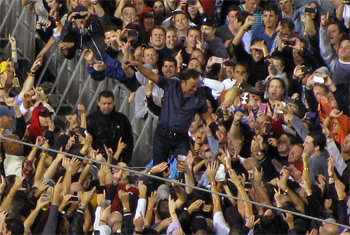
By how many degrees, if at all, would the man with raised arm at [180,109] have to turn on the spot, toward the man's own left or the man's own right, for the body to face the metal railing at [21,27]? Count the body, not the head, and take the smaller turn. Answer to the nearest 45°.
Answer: approximately 135° to the man's own right

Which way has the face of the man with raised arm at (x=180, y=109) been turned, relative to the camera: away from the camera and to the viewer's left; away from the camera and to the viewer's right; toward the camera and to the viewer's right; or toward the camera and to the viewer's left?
toward the camera and to the viewer's right

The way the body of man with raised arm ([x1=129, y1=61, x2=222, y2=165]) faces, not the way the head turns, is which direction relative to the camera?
toward the camera

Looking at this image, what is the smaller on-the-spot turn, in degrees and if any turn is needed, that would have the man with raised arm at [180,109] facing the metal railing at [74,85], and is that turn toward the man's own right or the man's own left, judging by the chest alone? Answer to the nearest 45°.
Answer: approximately 135° to the man's own right
